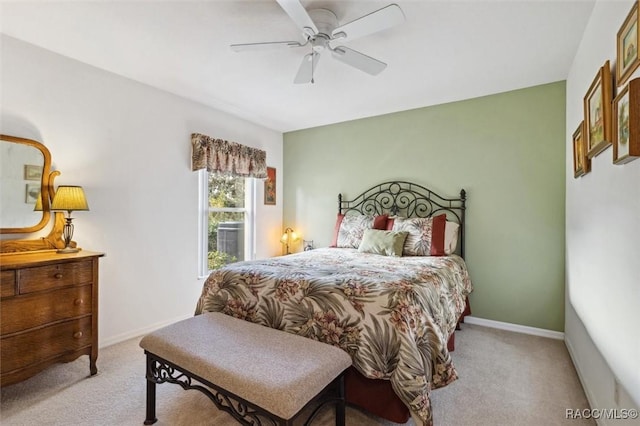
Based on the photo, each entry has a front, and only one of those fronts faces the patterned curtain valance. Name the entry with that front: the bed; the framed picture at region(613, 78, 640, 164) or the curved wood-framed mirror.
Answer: the framed picture

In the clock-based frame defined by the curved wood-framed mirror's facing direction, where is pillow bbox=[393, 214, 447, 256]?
The pillow is roughly at 10 o'clock from the curved wood-framed mirror.

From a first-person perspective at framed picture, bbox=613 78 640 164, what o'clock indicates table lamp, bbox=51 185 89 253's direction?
The table lamp is roughly at 11 o'clock from the framed picture.

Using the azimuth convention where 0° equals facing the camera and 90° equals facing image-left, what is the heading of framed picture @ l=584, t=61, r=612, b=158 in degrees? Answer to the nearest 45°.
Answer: approximately 90°

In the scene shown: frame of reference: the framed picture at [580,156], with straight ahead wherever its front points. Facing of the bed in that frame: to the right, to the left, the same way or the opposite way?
to the left

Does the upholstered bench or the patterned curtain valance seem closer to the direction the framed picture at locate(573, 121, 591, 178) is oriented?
the patterned curtain valance

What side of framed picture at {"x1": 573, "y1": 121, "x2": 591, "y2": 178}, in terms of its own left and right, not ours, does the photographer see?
left

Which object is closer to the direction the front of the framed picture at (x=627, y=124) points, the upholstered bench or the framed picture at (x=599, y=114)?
the upholstered bench

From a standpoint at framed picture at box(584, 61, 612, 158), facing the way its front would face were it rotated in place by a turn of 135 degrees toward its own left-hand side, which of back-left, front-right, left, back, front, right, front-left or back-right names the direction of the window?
back-right

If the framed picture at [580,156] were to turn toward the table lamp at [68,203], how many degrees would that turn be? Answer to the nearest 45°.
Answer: approximately 45° to its left

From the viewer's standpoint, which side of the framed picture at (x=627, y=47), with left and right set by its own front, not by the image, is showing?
left

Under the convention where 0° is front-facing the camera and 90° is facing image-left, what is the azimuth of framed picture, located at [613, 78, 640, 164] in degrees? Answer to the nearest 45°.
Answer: approximately 90°

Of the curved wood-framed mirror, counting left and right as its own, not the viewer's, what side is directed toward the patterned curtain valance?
left

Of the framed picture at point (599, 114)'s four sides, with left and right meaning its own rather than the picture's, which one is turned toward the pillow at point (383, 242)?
front

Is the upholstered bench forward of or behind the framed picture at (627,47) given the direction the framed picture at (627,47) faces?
forward
